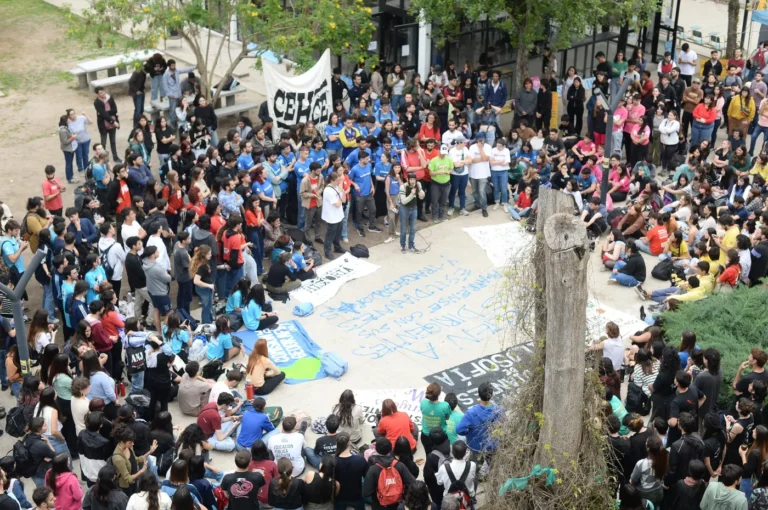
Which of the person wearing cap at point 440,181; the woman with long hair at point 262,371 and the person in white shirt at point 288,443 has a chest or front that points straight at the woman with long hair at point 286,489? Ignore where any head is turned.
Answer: the person wearing cap

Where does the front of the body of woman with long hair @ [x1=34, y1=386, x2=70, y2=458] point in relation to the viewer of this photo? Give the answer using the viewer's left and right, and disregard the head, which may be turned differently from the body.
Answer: facing away from the viewer and to the right of the viewer

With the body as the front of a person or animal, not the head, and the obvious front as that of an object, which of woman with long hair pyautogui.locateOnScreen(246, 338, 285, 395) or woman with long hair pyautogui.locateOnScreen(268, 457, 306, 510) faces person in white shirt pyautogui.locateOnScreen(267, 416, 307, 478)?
woman with long hair pyautogui.locateOnScreen(268, 457, 306, 510)

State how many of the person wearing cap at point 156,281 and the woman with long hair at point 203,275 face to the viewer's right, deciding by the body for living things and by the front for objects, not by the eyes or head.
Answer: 2

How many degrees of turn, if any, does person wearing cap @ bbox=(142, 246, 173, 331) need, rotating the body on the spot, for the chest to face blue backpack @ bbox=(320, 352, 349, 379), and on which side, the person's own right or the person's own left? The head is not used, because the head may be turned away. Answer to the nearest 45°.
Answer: approximately 45° to the person's own right

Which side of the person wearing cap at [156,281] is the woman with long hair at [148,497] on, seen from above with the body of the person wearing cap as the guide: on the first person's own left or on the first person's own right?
on the first person's own right

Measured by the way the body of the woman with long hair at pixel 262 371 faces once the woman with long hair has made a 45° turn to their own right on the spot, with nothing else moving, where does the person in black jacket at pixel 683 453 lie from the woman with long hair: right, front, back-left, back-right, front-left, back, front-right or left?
front-right

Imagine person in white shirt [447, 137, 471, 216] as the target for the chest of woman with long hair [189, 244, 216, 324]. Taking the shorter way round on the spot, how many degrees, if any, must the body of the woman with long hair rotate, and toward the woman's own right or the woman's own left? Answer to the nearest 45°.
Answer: approximately 45° to the woman's own left

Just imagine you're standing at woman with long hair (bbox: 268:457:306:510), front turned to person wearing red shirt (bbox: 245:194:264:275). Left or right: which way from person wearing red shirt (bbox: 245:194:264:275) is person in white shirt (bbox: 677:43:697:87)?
right

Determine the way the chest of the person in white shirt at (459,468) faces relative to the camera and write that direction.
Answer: away from the camera

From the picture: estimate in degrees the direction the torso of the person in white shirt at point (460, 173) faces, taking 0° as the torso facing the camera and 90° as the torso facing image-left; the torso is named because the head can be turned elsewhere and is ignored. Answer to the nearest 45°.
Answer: approximately 0°

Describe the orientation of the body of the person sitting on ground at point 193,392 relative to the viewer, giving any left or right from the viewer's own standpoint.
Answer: facing away from the viewer and to the right of the viewer

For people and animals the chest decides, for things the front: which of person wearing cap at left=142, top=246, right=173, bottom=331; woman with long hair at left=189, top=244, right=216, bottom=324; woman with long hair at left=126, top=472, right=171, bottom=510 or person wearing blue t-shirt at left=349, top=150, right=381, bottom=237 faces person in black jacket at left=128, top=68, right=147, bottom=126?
woman with long hair at left=126, top=472, right=171, bottom=510

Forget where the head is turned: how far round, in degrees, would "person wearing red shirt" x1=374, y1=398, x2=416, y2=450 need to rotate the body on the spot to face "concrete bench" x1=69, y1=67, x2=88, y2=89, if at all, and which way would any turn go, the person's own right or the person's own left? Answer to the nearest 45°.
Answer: approximately 45° to the person's own left

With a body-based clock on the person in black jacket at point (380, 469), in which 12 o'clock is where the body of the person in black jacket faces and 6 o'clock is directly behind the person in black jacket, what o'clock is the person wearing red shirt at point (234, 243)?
The person wearing red shirt is roughly at 11 o'clock from the person in black jacket.
